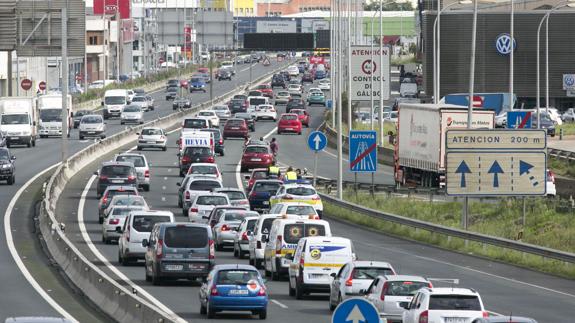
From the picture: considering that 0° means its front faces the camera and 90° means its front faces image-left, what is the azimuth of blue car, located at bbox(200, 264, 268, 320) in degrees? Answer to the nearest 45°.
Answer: approximately 180°

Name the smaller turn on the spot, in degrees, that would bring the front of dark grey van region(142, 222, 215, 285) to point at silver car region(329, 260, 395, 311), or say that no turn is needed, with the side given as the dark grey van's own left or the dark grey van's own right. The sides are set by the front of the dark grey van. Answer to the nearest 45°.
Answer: approximately 135° to the dark grey van's own right

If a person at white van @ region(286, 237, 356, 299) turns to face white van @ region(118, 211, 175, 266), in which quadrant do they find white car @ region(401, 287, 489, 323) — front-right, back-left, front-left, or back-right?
back-left

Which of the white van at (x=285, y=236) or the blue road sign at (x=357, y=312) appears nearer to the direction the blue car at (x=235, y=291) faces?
the white van

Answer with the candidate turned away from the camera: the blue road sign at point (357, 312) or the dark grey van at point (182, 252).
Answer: the dark grey van

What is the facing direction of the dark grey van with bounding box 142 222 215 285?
away from the camera

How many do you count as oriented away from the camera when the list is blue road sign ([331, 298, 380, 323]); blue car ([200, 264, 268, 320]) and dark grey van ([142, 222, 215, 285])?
2

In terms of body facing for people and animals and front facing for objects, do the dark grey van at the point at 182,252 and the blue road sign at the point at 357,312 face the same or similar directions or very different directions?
very different directions

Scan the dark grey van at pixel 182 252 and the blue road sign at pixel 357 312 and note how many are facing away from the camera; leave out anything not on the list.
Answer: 1

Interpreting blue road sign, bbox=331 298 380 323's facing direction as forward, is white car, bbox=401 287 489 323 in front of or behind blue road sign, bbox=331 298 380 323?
behind

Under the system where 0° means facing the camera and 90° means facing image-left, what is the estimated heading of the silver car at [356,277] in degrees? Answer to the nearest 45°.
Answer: approximately 135°
